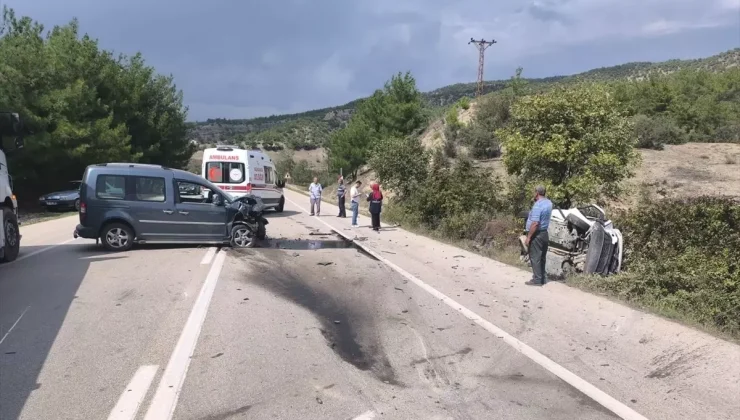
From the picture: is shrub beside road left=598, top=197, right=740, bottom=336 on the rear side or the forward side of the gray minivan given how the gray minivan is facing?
on the forward side

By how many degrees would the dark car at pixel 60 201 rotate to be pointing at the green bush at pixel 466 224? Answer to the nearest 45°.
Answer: approximately 90° to its left

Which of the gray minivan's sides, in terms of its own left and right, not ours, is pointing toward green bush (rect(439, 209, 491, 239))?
front

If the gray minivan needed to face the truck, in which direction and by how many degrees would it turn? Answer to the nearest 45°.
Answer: approximately 180°

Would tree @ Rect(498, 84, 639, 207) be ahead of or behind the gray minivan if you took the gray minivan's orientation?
ahead

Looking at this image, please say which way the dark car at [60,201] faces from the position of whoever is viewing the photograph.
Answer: facing the viewer and to the left of the viewer

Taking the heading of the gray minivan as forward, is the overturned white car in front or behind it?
in front

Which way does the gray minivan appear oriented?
to the viewer's right

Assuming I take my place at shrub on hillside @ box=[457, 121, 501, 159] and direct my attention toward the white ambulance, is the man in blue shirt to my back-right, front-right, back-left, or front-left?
front-left

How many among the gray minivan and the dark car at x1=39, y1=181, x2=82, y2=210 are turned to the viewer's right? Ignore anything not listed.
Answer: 1

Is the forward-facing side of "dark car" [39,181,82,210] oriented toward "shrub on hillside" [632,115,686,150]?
no

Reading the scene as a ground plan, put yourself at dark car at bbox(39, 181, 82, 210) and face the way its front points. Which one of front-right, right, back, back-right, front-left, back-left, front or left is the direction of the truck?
front-left

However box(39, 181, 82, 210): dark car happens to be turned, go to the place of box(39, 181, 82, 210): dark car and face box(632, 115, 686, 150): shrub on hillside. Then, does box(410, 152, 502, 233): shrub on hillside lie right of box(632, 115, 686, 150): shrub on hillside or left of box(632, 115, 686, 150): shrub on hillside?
right

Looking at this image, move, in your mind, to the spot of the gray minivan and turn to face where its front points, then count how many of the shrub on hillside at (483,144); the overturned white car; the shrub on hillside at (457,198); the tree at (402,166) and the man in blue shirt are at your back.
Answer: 0

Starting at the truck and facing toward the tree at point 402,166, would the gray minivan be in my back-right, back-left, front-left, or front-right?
front-right
